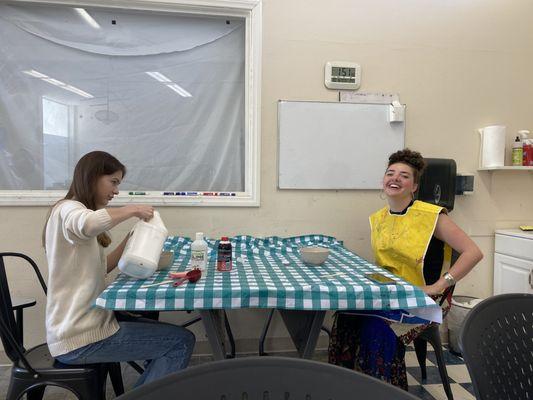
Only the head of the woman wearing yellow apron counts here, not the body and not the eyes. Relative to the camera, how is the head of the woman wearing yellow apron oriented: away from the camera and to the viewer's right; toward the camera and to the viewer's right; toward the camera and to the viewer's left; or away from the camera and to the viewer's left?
toward the camera and to the viewer's left

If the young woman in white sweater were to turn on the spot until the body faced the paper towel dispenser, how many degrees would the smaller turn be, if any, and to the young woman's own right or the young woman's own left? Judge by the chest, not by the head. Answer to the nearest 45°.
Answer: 0° — they already face it

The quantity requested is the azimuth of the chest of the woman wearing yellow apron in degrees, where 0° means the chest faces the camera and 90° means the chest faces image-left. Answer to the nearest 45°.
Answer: approximately 45°

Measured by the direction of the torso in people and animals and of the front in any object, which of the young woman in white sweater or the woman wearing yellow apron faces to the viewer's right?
the young woman in white sweater

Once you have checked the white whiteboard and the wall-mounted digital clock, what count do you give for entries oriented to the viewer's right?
0

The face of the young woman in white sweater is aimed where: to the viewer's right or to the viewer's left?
to the viewer's right

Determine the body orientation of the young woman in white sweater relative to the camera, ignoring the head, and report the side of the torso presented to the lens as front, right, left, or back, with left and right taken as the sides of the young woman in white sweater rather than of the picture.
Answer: right
